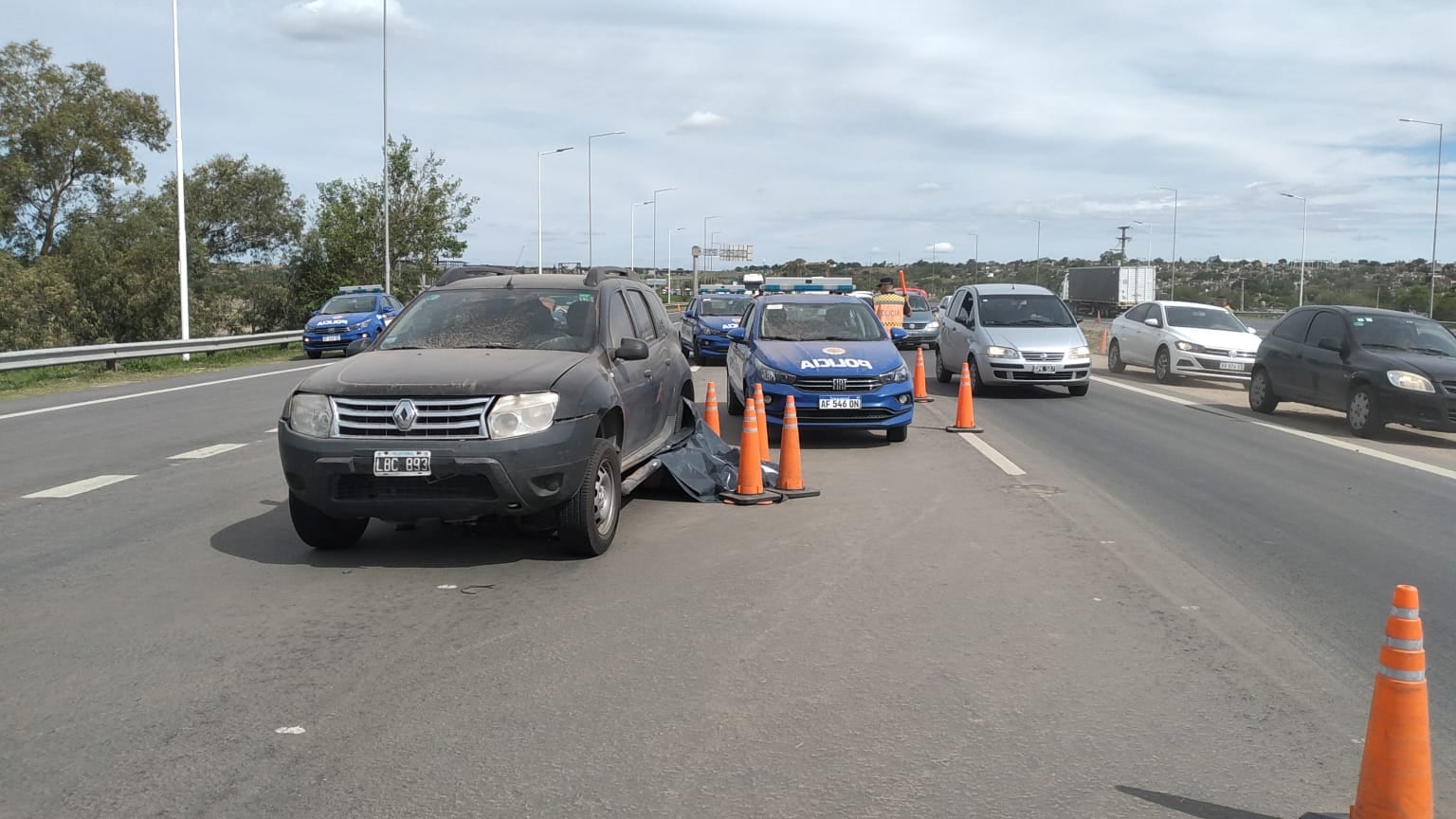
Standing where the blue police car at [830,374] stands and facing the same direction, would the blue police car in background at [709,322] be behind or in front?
behind

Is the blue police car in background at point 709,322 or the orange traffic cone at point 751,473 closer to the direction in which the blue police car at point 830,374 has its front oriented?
the orange traffic cone

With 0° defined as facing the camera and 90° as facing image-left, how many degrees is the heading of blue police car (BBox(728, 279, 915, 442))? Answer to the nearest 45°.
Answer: approximately 0°

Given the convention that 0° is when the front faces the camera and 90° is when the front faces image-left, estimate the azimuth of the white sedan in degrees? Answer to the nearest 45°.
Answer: approximately 315°

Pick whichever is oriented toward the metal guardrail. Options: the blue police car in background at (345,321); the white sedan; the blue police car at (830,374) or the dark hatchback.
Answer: the blue police car in background

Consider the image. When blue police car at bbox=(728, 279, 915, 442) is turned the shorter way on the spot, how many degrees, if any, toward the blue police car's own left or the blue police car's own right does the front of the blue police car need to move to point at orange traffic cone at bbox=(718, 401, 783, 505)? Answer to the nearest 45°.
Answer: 0° — it already faces it

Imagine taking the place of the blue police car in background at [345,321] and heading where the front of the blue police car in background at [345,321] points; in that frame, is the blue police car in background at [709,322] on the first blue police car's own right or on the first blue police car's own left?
on the first blue police car's own left

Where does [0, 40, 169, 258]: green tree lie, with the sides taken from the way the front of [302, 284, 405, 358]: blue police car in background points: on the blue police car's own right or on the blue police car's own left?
on the blue police car's own right

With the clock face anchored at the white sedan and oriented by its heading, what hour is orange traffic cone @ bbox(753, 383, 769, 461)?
The orange traffic cone is roughly at 2 o'clock from the white sedan.

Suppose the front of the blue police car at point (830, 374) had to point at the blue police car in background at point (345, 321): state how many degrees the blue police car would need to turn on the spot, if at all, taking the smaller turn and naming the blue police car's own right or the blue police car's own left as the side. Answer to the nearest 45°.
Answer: approximately 135° to the blue police car's own right

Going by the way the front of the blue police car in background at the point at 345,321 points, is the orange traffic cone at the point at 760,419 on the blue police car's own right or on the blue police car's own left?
on the blue police car's own left
